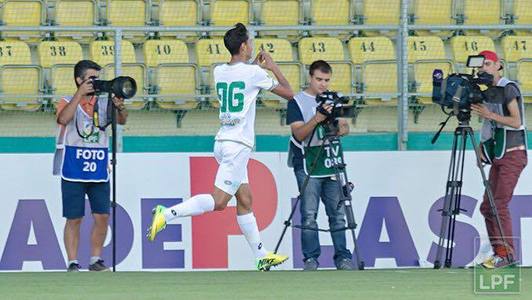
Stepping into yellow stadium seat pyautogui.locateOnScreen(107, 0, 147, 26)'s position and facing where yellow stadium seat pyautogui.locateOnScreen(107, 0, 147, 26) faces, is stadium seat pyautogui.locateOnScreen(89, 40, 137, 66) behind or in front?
in front

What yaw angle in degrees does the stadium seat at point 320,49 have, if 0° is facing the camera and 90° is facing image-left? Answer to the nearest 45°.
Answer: approximately 0°

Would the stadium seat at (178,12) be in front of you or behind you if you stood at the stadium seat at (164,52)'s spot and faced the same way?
behind

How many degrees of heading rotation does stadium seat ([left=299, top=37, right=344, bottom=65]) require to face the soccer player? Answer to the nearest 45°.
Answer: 0° — it already faces them

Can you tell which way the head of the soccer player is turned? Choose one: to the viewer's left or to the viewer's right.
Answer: to the viewer's right

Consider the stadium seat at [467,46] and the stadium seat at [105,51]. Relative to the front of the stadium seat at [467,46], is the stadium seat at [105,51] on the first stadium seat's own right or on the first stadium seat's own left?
on the first stadium seat's own right

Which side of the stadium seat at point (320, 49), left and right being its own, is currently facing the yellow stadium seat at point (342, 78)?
front

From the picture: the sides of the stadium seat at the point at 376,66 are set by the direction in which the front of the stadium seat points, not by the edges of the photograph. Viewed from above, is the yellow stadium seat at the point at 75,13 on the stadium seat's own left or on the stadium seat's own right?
on the stadium seat's own right

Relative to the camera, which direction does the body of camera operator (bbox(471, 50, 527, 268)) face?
to the viewer's left

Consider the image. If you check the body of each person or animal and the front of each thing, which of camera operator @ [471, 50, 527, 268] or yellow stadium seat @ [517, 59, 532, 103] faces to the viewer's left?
the camera operator

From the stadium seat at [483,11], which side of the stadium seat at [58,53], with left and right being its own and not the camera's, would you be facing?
left
